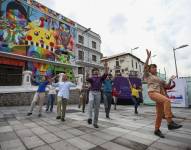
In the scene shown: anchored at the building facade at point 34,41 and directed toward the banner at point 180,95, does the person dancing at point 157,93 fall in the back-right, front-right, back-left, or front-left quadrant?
front-right

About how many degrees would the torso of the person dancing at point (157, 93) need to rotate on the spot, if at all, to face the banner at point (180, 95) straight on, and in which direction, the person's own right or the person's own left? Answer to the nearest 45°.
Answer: approximately 135° to the person's own left

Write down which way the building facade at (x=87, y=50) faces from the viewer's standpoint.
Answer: facing the viewer and to the right of the viewer

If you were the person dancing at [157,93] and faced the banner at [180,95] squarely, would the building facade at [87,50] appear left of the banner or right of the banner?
left

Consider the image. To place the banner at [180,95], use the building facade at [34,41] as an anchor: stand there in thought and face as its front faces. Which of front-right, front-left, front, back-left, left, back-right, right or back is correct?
front

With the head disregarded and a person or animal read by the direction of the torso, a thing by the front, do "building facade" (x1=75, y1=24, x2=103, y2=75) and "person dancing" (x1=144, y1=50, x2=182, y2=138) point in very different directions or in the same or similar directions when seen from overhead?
same or similar directions

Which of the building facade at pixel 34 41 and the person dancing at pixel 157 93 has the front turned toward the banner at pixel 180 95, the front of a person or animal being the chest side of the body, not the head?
the building facade

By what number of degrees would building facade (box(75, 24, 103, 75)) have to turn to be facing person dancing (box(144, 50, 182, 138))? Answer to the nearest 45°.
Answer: approximately 45° to its right

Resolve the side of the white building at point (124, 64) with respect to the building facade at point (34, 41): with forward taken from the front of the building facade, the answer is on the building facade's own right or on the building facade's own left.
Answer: on the building facade's own left

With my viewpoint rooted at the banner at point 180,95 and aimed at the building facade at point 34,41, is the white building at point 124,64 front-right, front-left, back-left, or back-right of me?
front-right

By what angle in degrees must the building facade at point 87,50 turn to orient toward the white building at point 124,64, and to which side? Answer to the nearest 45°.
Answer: approximately 90° to its left

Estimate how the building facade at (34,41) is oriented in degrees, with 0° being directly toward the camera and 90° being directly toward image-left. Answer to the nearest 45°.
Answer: approximately 315°
